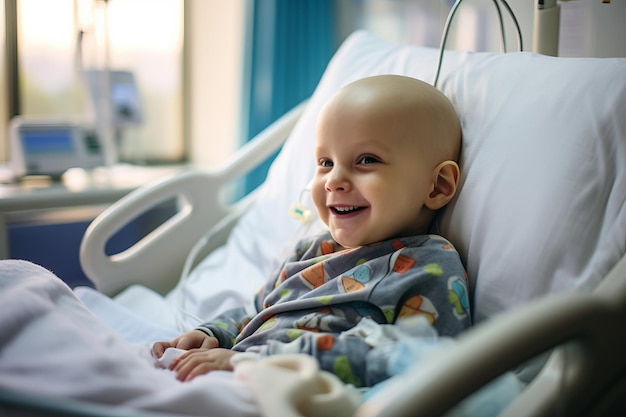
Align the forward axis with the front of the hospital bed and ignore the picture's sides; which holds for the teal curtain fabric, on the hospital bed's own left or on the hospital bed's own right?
on the hospital bed's own right

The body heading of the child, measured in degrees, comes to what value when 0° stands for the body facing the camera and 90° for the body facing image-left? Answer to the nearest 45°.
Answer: approximately 45°

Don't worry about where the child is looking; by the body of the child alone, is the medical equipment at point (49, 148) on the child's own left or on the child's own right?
on the child's own right

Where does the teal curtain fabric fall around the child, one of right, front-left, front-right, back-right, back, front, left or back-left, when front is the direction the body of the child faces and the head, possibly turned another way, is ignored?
back-right

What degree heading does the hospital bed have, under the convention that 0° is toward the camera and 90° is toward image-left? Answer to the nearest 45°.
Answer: approximately 45°
